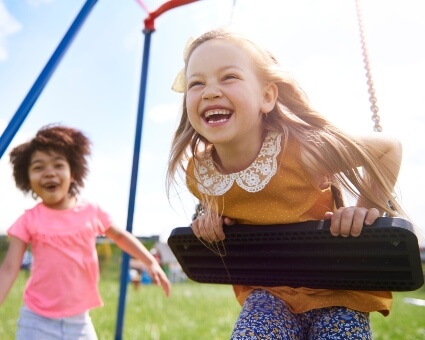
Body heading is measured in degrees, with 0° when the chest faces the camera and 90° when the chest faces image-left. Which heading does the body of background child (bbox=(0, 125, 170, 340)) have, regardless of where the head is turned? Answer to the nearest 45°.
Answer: approximately 0°

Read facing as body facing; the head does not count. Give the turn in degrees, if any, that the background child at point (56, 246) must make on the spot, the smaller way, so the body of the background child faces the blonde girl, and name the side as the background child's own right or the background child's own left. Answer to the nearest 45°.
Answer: approximately 45° to the background child's own left

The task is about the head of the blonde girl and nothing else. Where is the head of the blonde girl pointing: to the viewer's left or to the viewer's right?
to the viewer's left

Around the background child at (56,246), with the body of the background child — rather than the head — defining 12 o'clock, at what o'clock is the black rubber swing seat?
The black rubber swing seat is roughly at 11 o'clock from the background child.
